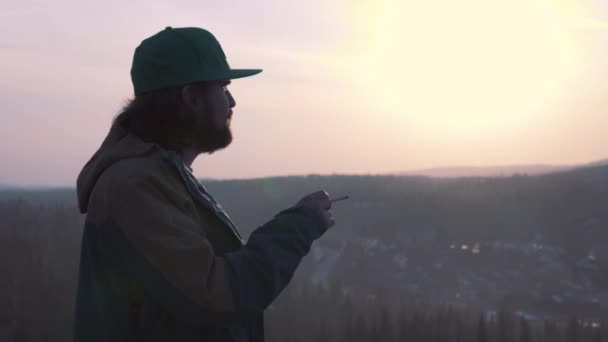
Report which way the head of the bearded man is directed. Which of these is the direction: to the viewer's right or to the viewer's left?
to the viewer's right

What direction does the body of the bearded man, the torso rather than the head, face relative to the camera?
to the viewer's right
